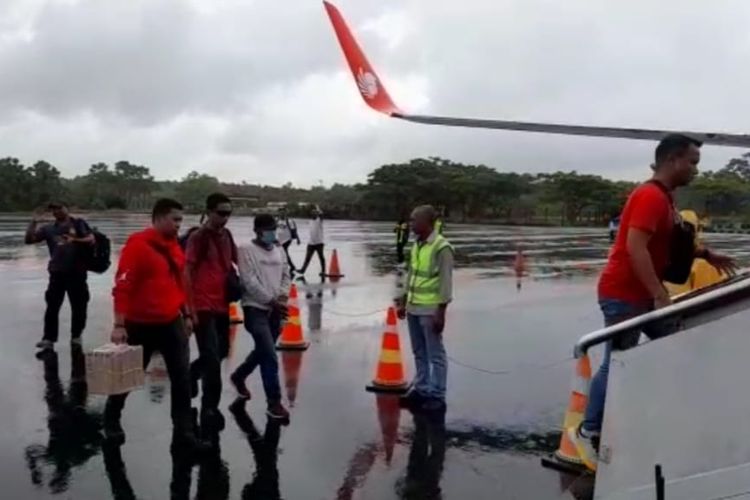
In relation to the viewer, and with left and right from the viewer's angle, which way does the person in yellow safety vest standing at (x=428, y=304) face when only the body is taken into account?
facing the viewer and to the left of the viewer

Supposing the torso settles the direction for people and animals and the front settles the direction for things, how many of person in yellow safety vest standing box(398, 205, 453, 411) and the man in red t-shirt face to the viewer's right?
1

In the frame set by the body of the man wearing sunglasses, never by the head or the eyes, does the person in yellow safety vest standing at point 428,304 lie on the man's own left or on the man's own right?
on the man's own left

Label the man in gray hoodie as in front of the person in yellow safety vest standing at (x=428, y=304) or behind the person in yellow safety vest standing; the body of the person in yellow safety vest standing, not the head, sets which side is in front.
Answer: in front

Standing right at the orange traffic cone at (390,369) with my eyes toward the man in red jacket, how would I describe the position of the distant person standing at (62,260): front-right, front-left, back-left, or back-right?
front-right

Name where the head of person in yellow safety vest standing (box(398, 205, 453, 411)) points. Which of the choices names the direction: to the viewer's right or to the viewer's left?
to the viewer's left

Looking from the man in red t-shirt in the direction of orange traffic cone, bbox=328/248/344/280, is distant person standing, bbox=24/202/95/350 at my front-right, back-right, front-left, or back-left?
front-left

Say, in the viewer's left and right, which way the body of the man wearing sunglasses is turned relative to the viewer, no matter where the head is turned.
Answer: facing the viewer and to the right of the viewer

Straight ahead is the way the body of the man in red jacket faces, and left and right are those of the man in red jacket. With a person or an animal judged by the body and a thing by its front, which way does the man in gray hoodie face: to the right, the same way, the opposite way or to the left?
the same way

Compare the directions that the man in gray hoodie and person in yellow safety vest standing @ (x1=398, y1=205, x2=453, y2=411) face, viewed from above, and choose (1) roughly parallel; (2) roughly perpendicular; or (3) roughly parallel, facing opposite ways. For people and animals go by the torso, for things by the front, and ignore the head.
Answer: roughly perpendicular

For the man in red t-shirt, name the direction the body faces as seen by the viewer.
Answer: to the viewer's right

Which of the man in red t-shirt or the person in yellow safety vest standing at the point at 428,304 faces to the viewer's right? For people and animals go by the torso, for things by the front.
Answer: the man in red t-shirt
